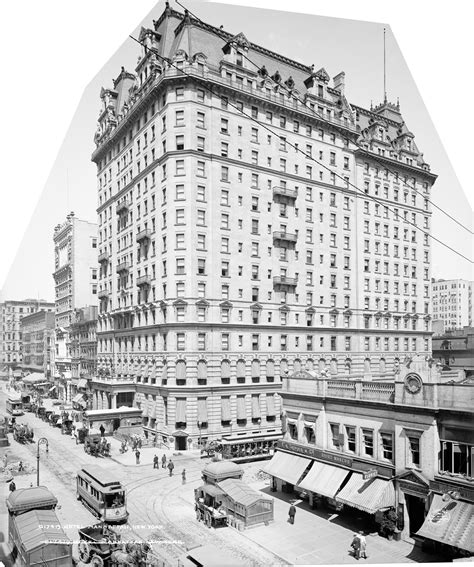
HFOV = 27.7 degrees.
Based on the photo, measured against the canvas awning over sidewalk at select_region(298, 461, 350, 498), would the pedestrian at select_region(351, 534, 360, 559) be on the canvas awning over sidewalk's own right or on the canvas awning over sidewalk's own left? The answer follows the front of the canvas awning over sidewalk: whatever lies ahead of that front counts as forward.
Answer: on the canvas awning over sidewalk's own left

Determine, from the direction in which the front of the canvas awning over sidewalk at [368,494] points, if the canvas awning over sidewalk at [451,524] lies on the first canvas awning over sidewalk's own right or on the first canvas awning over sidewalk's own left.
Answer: on the first canvas awning over sidewalk's own left

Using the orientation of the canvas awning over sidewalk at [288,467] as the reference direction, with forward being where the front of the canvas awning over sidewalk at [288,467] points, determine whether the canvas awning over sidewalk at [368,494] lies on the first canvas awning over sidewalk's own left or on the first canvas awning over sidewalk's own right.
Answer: on the first canvas awning over sidewalk's own left

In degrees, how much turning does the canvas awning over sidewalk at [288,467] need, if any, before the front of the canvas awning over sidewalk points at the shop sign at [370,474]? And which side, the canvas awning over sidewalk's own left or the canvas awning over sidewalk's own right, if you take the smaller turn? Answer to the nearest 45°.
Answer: approximately 90° to the canvas awning over sidewalk's own left

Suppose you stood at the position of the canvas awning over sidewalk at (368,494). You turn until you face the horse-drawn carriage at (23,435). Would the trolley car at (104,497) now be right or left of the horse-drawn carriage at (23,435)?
left

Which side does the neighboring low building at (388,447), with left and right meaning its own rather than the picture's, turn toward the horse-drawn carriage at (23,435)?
right

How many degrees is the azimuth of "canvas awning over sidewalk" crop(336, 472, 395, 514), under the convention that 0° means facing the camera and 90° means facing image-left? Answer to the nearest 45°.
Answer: approximately 45°
